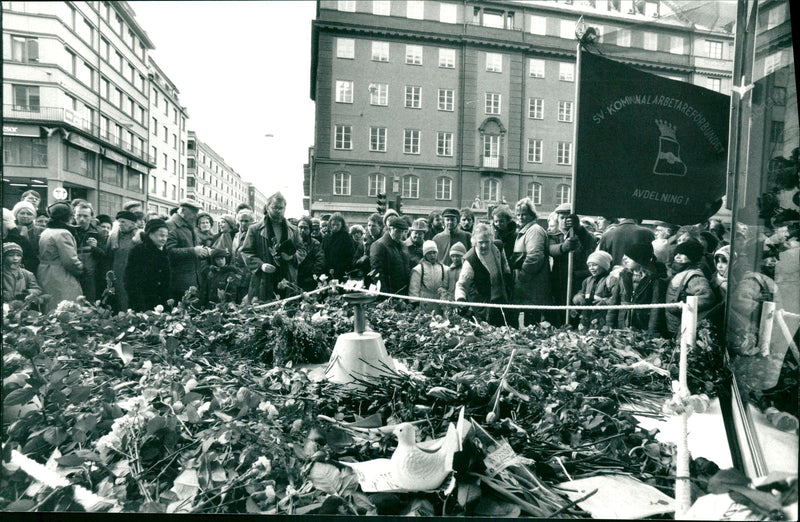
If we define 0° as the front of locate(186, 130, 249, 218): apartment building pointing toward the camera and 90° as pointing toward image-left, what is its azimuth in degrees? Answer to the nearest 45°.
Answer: approximately 315°

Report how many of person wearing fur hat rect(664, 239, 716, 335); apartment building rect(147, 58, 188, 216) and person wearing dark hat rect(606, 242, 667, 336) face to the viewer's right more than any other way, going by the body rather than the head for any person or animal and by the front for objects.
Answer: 1

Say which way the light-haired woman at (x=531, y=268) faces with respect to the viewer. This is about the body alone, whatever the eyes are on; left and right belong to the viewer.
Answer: facing the viewer and to the left of the viewer

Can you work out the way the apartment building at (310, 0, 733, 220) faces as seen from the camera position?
facing the viewer

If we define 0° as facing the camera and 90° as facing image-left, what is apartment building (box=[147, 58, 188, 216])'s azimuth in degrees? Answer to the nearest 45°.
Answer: approximately 270°

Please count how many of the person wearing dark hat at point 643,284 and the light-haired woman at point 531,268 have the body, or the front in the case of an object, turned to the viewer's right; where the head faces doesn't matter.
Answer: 0

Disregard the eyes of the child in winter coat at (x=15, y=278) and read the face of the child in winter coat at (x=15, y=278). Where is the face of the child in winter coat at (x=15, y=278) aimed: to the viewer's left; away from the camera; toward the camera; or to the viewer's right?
toward the camera

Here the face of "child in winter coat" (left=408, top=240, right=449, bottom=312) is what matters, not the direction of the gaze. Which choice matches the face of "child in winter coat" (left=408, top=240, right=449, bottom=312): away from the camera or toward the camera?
toward the camera

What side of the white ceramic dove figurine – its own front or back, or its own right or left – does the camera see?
left

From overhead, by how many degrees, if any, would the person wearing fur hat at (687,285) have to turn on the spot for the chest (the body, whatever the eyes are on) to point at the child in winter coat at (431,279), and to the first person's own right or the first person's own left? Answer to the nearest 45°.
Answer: approximately 45° to the first person's own right

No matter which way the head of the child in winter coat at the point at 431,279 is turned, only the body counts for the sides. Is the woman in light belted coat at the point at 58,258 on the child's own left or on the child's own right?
on the child's own right

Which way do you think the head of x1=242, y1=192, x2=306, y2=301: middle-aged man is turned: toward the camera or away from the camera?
toward the camera

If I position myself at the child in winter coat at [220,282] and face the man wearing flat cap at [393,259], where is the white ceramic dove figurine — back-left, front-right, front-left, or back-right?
front-right

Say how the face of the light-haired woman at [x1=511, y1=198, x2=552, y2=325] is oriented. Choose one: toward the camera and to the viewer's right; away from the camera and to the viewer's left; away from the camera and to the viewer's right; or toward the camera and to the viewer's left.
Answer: toward the camera and to the viewer's left
